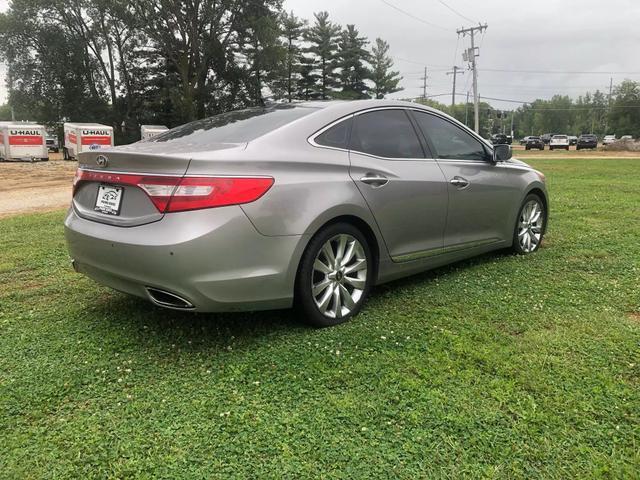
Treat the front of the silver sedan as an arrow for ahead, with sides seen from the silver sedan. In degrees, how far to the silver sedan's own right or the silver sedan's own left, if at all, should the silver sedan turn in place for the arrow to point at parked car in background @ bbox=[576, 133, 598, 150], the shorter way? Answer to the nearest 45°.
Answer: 0° — it already faces it

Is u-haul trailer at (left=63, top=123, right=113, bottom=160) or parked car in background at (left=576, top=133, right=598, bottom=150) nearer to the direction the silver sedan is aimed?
the parked car in background

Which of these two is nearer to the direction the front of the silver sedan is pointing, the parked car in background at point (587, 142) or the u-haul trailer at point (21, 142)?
the parked car in background

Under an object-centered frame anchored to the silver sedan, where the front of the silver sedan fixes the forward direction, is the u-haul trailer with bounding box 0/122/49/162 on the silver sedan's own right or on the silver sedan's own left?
on the silver sedan's own left

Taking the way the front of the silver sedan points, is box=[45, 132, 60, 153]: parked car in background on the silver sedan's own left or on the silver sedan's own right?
on the silver sedan's own left

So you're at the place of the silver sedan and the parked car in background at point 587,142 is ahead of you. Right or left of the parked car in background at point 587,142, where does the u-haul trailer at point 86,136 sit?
left

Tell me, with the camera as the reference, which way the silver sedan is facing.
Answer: facing away from the viewer and to the right of the viewer
